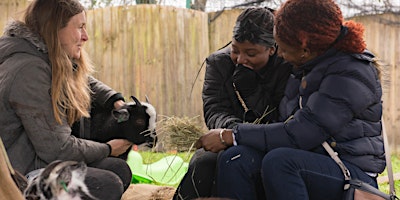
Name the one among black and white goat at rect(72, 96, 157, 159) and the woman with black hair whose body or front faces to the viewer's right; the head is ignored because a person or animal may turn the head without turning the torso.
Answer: the black and white goat

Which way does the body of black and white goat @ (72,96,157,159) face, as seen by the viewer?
to the viewer's right

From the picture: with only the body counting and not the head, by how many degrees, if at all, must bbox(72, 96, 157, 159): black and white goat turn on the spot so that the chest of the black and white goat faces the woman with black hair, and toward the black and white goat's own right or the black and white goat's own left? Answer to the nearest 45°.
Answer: approximately 45° to the black and white goat's own right

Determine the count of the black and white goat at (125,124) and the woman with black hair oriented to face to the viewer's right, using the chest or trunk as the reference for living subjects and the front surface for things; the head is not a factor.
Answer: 1

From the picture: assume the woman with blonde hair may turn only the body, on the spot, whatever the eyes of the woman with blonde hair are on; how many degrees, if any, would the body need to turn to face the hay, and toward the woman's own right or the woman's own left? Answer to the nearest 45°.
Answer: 0° — they already face it

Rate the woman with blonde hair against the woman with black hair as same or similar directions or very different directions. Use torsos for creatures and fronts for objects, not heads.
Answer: very different directions

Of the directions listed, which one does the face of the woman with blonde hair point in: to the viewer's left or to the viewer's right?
to the viewer's right

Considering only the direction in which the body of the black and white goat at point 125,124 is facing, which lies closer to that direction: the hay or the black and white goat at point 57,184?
the hay

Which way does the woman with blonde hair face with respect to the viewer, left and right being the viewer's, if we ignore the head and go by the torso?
facing to the right of the viewer
